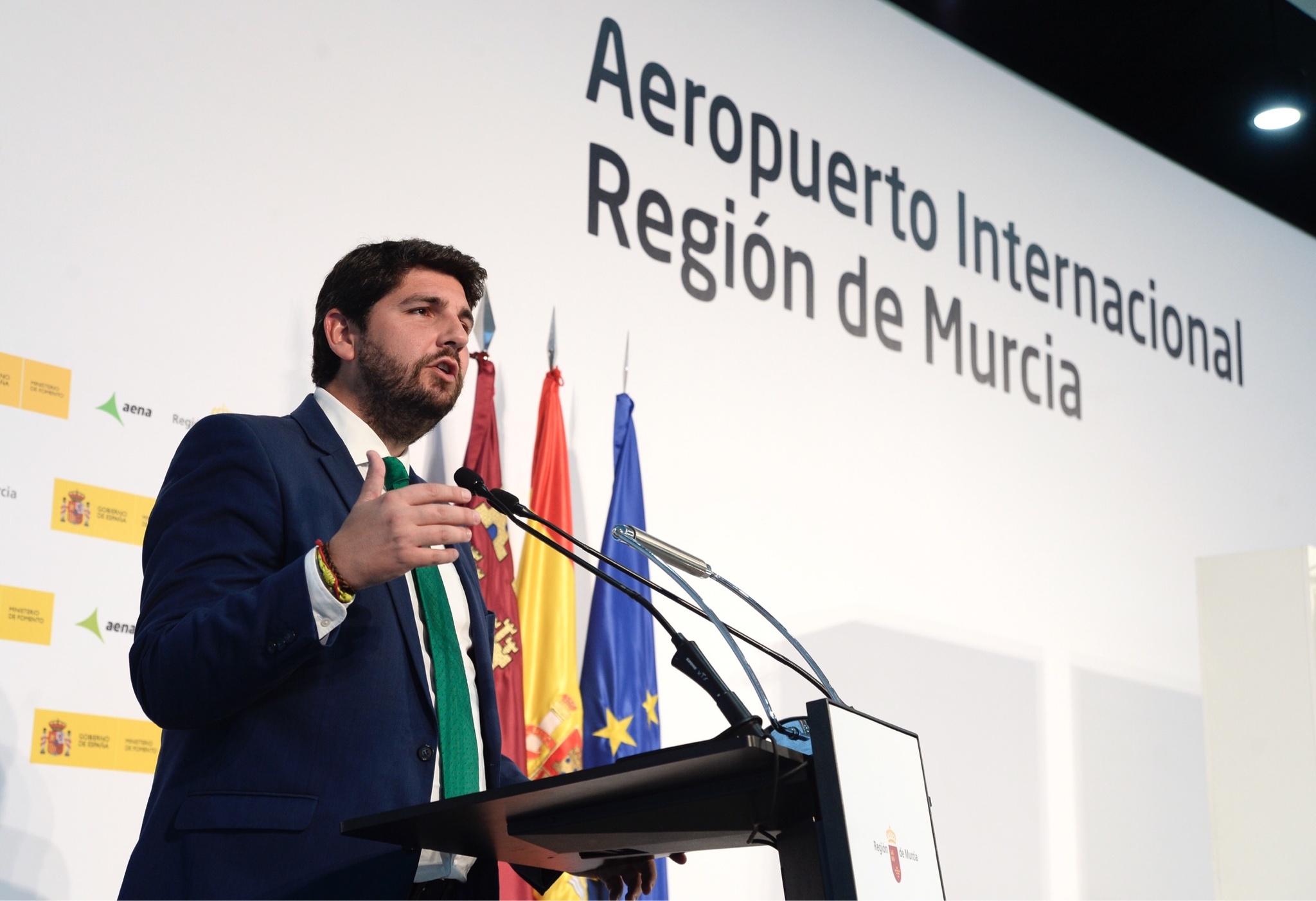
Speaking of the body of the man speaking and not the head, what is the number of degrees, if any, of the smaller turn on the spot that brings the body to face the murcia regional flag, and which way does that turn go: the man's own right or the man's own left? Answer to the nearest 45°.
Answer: approximately 135° to the man's own left

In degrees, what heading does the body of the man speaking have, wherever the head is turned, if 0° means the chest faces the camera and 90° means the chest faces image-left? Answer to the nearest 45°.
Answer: approximately 315°

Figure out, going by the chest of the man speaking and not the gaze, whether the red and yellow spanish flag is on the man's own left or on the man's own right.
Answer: on the man's own left
